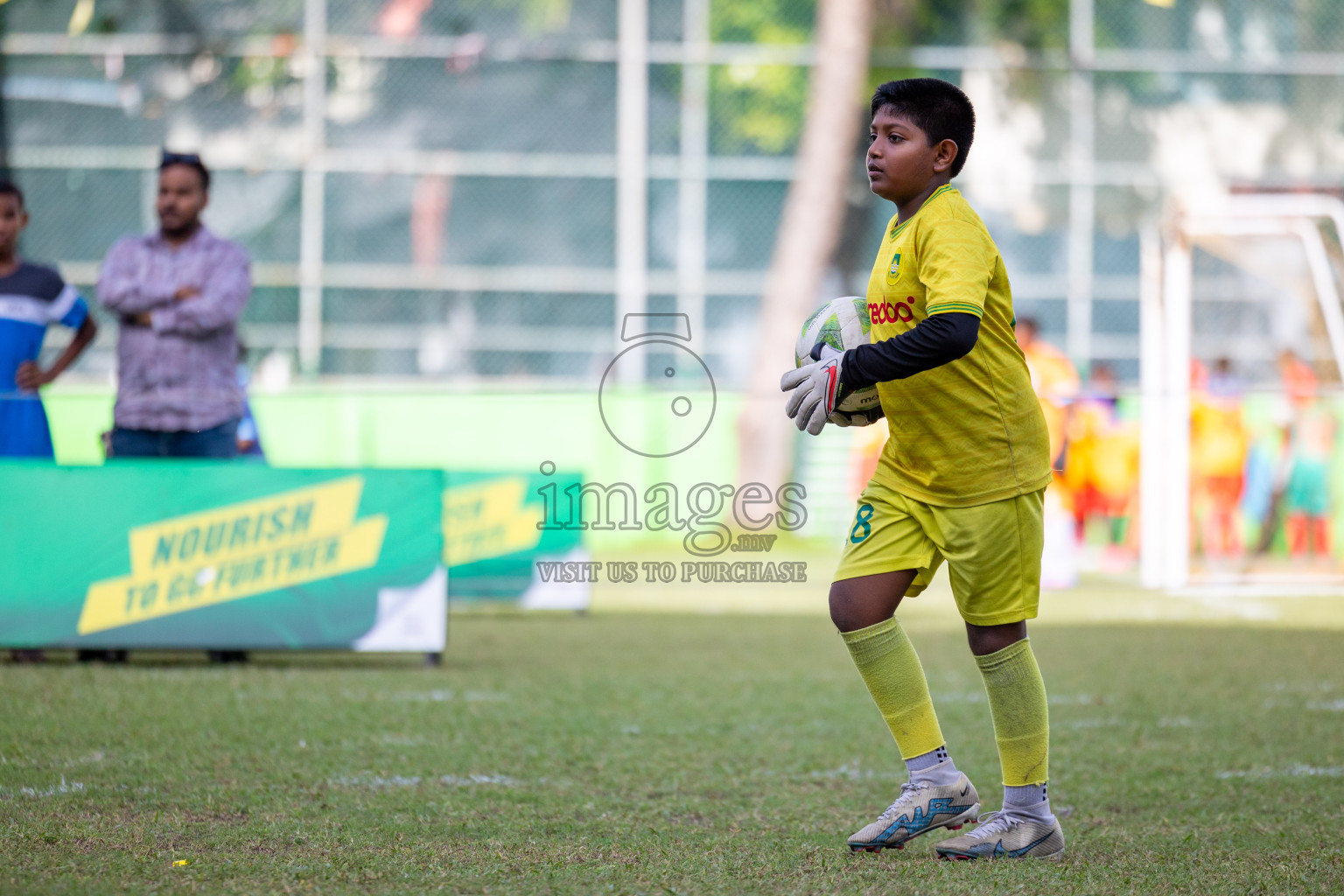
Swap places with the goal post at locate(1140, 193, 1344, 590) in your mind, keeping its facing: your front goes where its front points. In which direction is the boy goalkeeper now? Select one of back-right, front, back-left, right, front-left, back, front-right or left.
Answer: left

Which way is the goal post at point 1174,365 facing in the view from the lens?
facing to the left of the viewer

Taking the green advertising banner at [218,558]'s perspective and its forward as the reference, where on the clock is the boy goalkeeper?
The boy goalkeeper is roughly at 11 o'clock from the green advertising banner.

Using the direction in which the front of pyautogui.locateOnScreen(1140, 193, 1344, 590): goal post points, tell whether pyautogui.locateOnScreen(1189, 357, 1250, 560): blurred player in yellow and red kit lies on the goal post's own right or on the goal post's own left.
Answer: on the goal post's own right

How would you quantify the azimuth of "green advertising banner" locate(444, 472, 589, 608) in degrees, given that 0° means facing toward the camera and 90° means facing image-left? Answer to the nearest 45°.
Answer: approximately 0°

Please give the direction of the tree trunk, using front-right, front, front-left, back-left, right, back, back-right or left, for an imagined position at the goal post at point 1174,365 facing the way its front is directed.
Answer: front-right

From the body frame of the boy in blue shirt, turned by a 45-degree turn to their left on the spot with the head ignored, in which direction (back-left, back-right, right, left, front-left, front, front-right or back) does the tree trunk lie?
left

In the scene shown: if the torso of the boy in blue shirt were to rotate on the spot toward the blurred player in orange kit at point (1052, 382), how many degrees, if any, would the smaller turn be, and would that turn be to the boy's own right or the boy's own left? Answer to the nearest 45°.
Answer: approximately 90° to the boy's own left

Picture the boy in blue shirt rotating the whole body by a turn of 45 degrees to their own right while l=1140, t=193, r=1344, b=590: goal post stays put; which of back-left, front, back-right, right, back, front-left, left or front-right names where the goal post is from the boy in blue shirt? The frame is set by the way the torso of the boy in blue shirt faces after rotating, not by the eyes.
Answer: back-left

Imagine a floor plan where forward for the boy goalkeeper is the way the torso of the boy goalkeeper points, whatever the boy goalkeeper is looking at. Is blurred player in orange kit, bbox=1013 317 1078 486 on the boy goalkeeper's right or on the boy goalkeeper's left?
on the boy goalkeeper's right
